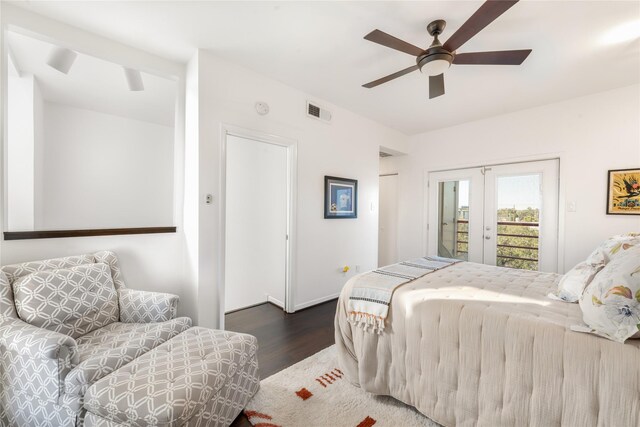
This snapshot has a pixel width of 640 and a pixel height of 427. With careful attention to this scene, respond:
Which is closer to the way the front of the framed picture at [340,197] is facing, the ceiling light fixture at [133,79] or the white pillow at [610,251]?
the white pillow

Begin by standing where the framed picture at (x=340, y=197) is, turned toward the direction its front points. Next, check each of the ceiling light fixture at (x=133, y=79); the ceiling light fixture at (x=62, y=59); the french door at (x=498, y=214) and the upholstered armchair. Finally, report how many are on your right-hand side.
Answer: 3

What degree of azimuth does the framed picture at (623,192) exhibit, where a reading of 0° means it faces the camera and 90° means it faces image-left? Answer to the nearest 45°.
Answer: approximately 0°

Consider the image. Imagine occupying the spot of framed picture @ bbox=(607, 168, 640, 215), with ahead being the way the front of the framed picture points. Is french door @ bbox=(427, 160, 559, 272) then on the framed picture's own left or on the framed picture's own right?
on the framed picture's own right
